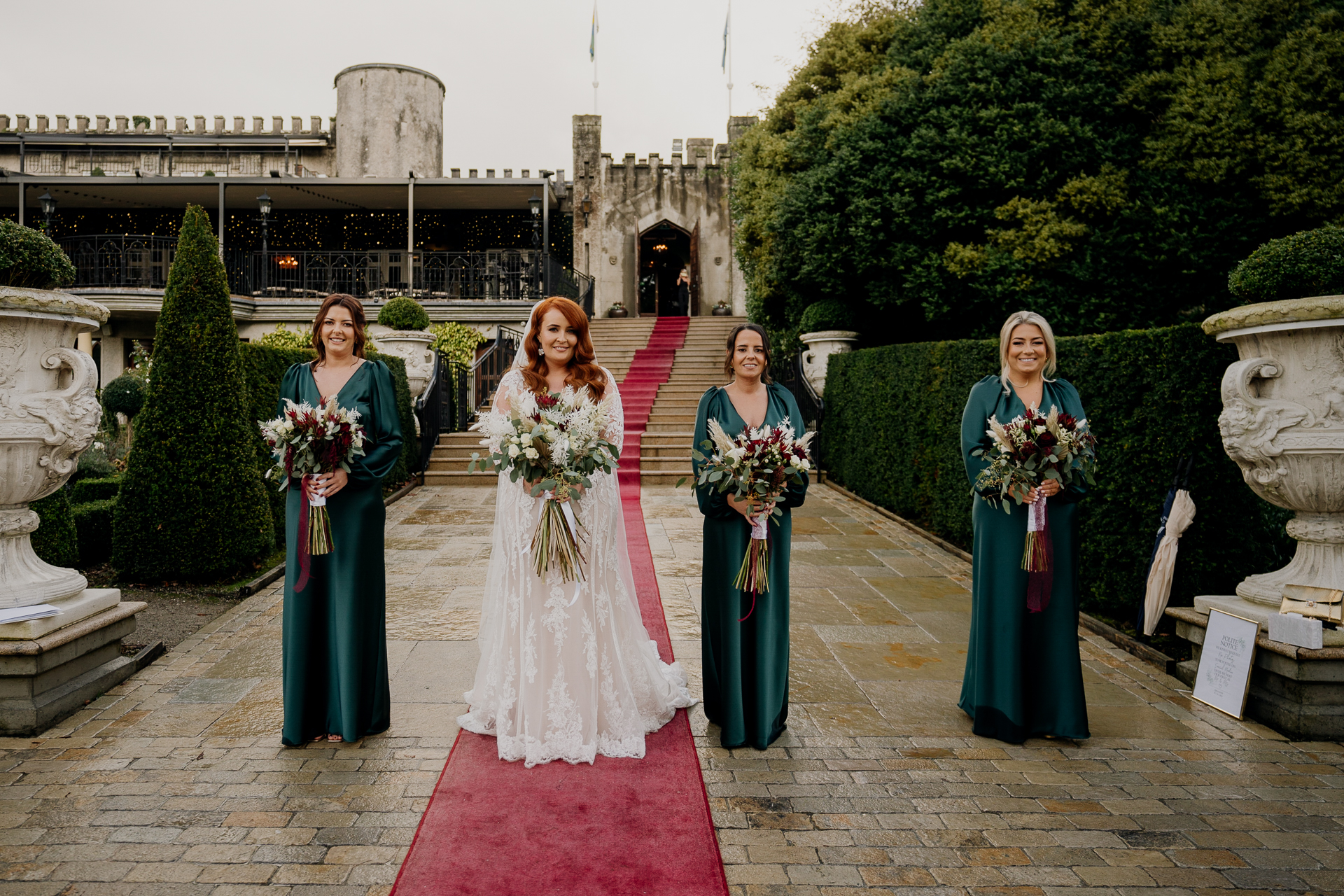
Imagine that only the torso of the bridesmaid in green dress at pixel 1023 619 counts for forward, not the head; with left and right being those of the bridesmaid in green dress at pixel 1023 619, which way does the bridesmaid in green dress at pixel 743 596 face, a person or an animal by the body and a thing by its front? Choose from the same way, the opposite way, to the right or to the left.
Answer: the same way

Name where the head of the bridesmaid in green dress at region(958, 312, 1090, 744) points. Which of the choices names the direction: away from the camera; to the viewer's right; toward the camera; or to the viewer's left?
toward the camera

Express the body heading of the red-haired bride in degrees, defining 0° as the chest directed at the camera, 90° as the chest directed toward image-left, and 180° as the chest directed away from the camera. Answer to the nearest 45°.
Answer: approximately 0°

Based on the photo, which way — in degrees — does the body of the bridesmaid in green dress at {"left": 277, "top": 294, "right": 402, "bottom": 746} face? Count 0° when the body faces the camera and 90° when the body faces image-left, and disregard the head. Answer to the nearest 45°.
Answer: approximately 0°

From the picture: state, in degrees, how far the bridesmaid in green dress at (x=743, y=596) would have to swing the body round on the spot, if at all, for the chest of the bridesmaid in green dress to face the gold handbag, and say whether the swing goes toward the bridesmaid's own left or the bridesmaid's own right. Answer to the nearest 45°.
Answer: approximately 90° to the bridesmaid's own left

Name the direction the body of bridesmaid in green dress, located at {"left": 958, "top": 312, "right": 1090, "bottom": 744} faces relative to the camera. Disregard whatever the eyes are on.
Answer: toward the camera

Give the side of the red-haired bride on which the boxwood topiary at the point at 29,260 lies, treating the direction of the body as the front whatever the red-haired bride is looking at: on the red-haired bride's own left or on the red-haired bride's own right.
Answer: on the red-haired bride's own right

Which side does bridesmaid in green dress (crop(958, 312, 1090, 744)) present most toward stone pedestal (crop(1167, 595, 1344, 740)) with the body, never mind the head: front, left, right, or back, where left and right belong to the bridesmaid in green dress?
left

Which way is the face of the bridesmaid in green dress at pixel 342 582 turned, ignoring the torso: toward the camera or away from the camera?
toward the camera

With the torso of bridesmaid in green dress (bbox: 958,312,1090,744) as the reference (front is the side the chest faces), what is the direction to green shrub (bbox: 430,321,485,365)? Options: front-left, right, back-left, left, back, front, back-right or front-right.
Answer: back-right

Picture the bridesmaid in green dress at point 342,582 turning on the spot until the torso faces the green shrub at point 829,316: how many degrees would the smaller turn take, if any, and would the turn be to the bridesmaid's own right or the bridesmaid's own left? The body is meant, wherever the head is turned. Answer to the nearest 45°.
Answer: approximately 135° to the bridesmaid's own left

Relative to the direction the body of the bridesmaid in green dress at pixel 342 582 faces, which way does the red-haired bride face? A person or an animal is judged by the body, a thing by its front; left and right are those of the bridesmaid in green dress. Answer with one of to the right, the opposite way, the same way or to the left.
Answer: the same way

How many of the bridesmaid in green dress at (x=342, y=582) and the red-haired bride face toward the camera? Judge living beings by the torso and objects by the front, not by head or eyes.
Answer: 2

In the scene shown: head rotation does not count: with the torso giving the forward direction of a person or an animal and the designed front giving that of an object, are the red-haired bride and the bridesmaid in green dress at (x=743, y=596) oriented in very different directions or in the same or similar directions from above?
same or similar directions

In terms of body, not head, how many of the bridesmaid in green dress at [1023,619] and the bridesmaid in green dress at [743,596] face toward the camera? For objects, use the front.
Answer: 2

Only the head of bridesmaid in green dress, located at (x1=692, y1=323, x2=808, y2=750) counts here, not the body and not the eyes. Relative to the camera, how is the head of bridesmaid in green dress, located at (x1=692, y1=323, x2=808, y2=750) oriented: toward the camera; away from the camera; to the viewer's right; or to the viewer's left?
toward the camera
